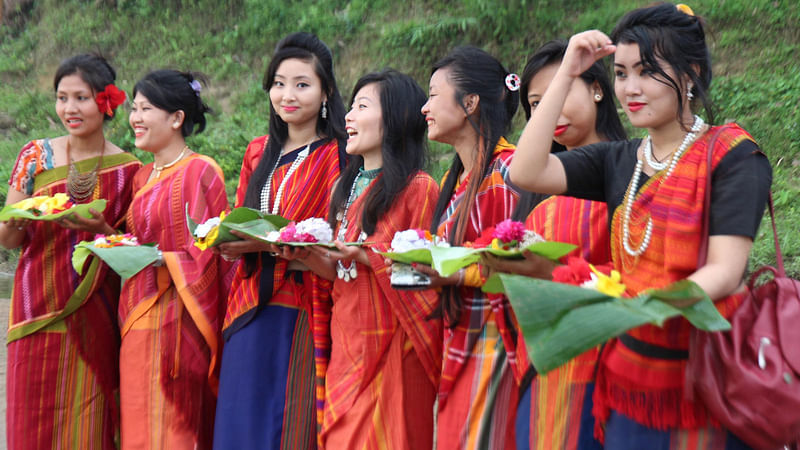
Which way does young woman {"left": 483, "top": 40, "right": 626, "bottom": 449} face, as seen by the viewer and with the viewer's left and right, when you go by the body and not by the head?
facing the viewer and to the left of the viewer

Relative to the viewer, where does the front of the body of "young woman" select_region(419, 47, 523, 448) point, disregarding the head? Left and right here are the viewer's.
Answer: facing to the left of the viewer

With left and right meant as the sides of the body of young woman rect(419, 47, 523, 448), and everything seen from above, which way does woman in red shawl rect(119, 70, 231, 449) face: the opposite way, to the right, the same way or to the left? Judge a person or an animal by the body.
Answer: to the left

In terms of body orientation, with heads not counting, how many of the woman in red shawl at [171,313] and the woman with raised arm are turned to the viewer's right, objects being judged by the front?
0

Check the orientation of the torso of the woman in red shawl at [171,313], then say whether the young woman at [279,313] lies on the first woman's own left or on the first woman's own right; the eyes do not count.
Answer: on the first woman's own left

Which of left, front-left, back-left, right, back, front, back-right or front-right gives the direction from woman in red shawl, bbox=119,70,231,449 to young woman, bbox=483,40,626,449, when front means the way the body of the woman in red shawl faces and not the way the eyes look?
left
